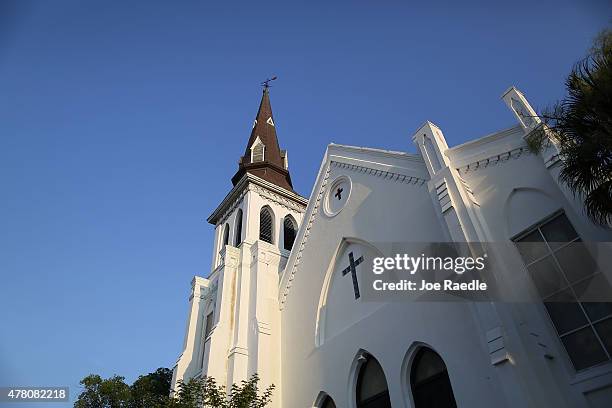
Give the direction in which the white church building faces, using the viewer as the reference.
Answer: facing the viewer and to the left of the viewer

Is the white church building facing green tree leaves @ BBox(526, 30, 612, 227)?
no
